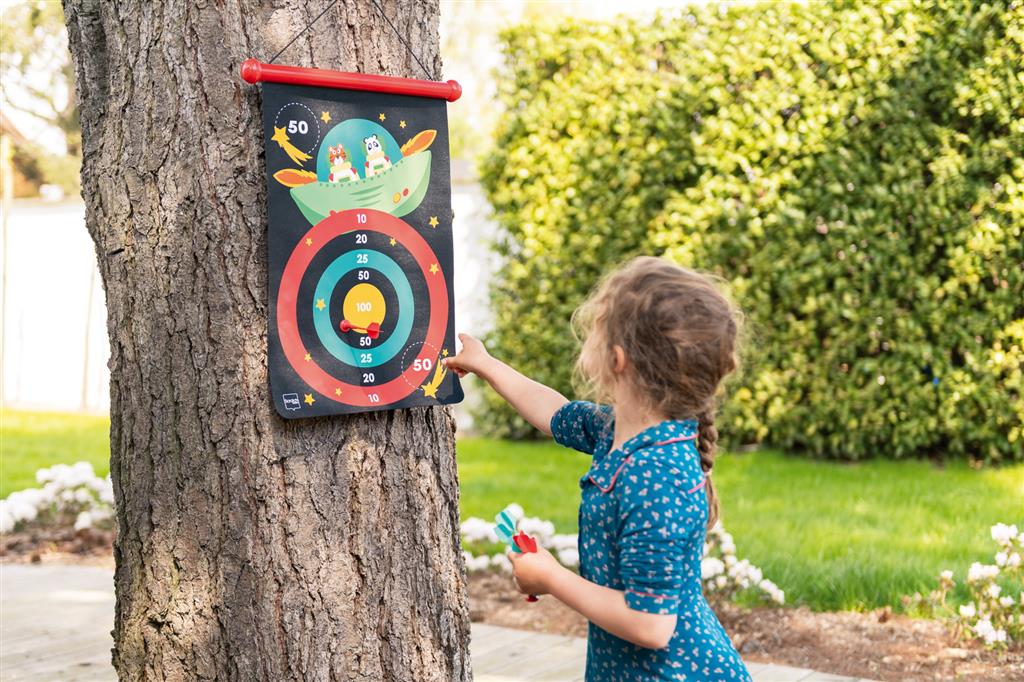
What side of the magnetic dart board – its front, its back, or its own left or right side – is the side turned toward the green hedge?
left

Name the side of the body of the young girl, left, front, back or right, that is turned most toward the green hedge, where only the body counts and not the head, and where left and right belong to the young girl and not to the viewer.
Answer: right

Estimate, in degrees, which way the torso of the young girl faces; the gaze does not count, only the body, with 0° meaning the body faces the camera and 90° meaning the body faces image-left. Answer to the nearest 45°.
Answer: approximately 90°

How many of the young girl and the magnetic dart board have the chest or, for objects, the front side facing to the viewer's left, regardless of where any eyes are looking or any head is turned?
1

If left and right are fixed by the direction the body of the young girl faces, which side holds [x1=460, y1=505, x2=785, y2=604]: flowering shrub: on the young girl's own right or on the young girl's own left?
on the young girl's own right

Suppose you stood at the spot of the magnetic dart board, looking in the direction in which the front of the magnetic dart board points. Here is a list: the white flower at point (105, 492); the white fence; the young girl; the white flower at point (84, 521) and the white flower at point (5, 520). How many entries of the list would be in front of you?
1

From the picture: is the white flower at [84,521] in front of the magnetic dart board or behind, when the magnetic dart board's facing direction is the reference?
behind

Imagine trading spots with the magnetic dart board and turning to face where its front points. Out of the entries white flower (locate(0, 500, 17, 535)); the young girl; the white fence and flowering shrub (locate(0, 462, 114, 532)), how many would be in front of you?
1

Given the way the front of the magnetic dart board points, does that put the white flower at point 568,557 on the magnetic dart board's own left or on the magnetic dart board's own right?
on the magnetic dart board's own left

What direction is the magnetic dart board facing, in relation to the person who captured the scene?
facing the viewer and to the right of the viewer

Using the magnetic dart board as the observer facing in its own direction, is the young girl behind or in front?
in front
